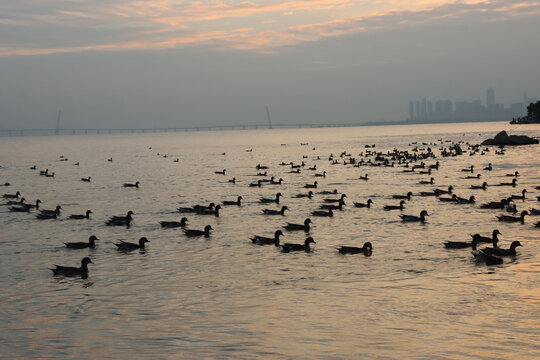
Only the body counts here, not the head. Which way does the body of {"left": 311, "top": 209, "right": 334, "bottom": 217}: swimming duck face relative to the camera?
to the viewer's right

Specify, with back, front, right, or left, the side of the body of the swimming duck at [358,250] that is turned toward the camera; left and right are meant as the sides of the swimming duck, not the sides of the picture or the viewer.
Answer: right

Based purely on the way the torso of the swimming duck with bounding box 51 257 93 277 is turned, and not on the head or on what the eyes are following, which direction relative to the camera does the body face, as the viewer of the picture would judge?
to the viewer's right

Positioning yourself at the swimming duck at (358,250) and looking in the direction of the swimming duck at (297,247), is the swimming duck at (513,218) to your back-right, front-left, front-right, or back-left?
back-right

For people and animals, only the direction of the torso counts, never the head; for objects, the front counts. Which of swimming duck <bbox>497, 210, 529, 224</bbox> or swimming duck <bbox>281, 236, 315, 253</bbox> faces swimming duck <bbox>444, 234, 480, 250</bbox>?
swimming duck <bbox>281, 236, 315, 253</bbox>

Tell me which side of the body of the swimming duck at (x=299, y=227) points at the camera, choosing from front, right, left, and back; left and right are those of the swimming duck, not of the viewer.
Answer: right

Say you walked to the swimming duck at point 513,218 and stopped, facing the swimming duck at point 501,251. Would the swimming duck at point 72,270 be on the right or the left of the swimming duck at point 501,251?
right

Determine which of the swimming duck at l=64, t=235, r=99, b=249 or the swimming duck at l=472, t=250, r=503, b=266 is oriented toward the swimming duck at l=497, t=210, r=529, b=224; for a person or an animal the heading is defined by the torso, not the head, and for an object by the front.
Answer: the swimming duck at l=64, t=235, r=99, b=249

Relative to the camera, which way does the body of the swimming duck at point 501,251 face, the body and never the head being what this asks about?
to the viewer's right

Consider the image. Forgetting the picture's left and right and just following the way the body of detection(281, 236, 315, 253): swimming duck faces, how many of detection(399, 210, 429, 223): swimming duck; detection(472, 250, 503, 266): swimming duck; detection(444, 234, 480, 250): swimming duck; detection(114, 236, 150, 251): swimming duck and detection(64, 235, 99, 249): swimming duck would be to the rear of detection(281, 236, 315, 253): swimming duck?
2

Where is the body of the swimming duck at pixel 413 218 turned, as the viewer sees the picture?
to the viewer's right
